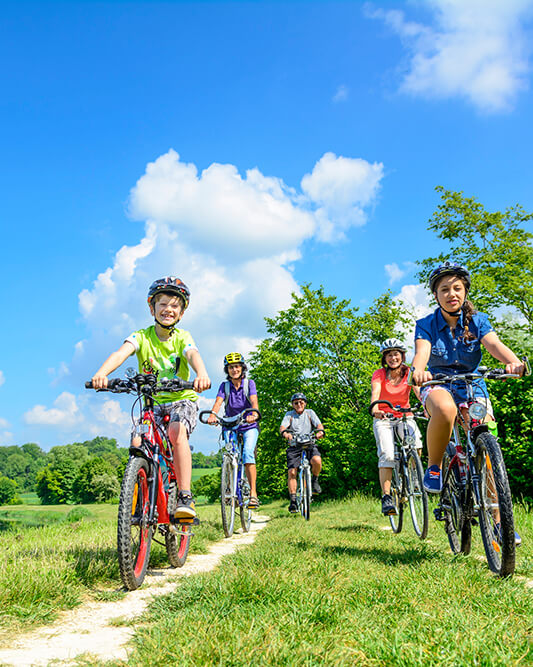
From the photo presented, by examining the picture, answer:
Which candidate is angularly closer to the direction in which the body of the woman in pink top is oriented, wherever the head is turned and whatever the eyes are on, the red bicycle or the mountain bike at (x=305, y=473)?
the red bicycle

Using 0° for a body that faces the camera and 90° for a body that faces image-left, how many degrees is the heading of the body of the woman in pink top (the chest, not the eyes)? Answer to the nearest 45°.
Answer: approximately 0°

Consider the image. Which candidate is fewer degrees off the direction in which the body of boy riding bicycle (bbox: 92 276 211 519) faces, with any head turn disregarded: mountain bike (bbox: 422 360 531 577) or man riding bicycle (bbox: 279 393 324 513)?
the mountain bike

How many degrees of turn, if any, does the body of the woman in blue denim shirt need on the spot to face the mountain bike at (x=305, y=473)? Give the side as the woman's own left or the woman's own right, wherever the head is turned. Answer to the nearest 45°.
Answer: approximately 135° to the woman's own right

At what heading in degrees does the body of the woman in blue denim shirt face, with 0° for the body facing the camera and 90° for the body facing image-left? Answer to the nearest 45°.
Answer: approximately 0°

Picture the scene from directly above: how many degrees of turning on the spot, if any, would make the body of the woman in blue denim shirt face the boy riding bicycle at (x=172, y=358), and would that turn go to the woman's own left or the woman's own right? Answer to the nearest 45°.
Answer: approximately 90° to the woman's own right
